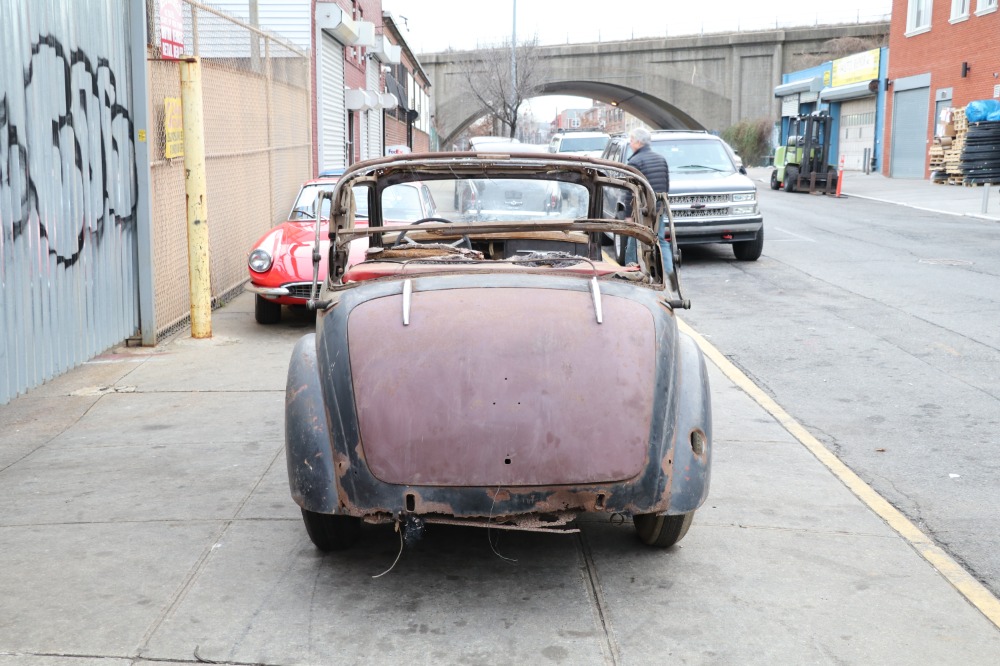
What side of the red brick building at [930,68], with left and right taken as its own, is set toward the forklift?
front

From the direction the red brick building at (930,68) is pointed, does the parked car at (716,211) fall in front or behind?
in front

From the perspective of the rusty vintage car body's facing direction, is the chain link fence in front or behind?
in front

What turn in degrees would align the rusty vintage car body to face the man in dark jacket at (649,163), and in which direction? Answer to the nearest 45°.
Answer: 0° — it already faces them

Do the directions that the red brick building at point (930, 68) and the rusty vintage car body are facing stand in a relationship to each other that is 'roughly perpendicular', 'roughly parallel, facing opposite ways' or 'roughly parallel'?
roughly perpendicular

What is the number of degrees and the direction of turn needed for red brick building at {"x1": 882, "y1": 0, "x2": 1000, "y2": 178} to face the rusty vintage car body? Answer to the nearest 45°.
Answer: approximately 45° to its left

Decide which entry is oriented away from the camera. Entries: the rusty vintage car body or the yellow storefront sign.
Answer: the rusty vintage car body

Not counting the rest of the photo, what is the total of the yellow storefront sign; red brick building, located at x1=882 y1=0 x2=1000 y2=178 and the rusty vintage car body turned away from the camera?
1

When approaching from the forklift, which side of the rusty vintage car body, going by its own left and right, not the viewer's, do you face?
front

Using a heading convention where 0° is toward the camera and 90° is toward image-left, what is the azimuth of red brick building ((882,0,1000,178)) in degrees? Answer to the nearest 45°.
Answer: approximately 45°

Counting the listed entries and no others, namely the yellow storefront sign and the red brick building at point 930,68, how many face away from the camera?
0

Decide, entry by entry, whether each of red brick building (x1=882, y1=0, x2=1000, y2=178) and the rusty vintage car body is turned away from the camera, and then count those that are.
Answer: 1

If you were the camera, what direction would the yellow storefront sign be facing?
facing the viewer and to the left of the viewer

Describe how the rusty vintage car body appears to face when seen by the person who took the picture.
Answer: facing away from the viewer
